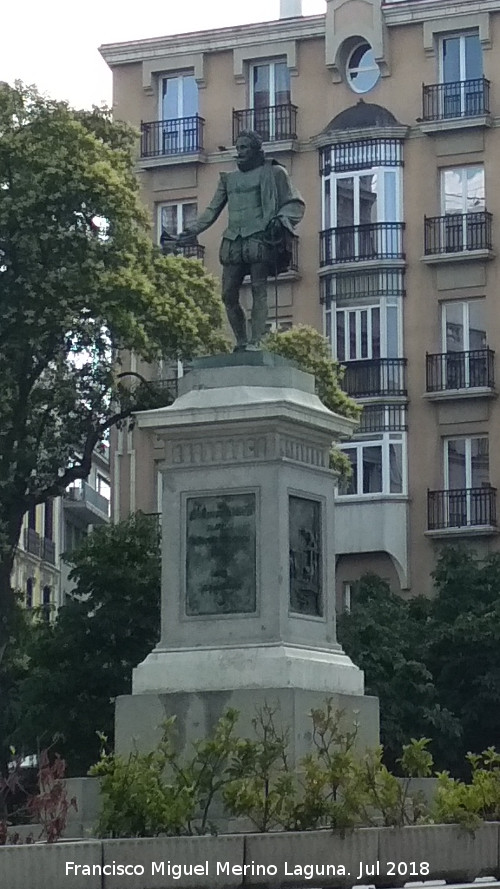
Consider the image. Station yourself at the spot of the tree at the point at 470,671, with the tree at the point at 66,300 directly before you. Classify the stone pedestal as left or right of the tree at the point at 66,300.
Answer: left

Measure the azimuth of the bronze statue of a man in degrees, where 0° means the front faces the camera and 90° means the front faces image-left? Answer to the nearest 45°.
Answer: approximately 45°

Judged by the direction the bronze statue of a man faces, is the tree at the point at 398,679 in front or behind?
behind

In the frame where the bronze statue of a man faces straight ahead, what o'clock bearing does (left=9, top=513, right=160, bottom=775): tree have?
The tree is roughly at 4 o'clock from the bronze statue of a man.
